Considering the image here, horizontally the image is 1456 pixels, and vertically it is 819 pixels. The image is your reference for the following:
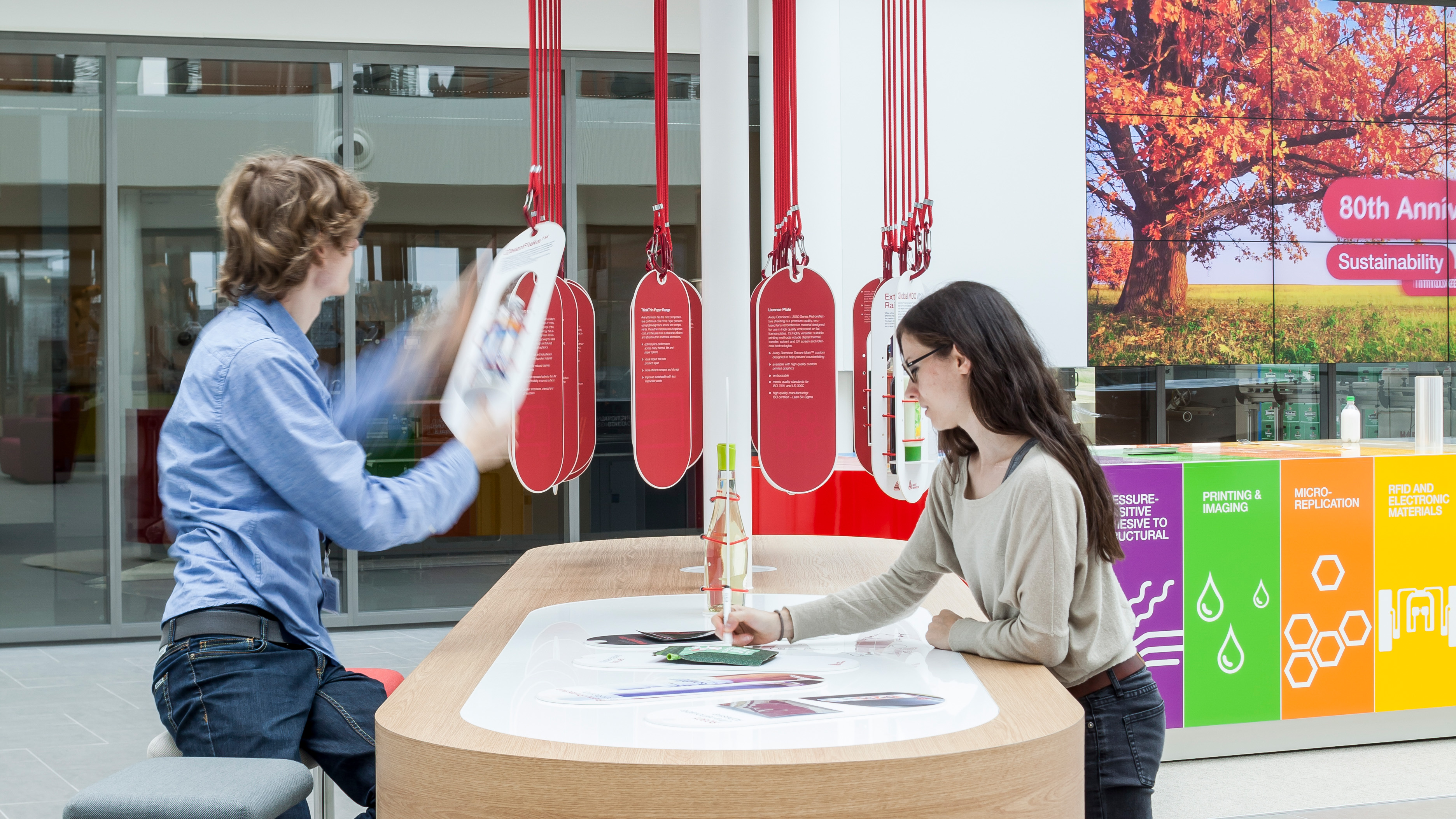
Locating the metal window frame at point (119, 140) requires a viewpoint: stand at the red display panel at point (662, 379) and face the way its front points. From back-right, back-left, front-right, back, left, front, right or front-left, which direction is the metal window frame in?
back-right

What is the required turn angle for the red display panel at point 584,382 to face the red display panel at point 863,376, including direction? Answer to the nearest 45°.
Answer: approximately 90° to its left

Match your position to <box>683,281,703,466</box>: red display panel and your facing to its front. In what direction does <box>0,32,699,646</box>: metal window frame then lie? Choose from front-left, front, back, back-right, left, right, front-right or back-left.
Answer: back-right

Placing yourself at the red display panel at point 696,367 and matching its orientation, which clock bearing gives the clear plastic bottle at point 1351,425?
The clear plastic bottle is roughly at 8 o'clock from the red display panel.

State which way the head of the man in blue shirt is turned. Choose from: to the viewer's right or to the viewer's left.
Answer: to the viewer's right

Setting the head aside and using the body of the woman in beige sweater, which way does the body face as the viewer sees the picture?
to the viewer's left

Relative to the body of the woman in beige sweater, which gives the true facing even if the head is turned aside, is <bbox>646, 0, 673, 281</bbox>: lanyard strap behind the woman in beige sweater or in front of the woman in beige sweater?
in front

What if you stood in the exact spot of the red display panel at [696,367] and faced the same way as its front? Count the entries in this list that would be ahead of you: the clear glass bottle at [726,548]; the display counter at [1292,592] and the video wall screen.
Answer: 1

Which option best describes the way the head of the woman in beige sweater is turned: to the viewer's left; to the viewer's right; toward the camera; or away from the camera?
to the viewer's left
